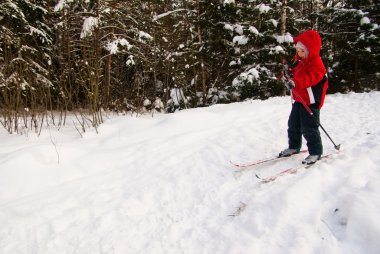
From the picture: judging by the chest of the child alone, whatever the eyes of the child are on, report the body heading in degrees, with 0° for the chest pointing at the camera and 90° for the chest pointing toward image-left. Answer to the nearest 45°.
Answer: approximately 45°

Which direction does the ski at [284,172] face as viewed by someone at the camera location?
facing the viewer and to the left of the viewer
